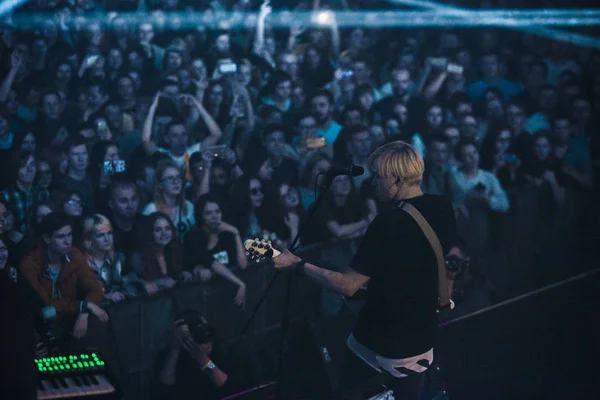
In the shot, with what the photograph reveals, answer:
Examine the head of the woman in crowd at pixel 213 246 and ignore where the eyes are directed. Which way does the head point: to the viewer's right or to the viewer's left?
to the viewer's right

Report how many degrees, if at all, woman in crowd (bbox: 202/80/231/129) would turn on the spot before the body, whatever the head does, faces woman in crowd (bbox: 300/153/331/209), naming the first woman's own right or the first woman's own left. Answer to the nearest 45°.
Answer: approximately 45° to the first woman's own left

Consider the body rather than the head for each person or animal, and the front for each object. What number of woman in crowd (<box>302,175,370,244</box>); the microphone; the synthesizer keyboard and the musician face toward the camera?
2

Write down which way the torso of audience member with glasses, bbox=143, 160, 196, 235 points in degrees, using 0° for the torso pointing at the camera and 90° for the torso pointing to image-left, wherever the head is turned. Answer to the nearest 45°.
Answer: approximately 315°

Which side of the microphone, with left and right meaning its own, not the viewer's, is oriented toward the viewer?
right

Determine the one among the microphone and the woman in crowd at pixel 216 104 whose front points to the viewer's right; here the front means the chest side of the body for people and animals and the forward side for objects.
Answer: the microphone

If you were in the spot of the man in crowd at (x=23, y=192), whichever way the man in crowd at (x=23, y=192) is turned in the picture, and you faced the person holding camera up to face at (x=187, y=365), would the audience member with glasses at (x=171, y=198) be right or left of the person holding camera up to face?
left
